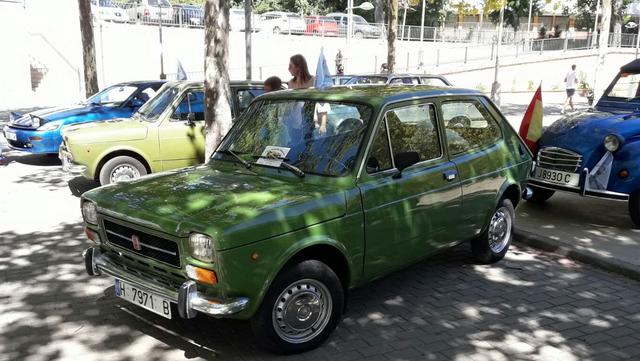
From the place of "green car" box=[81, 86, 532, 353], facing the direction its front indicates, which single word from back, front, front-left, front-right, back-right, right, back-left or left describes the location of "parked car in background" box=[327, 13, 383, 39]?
back-right

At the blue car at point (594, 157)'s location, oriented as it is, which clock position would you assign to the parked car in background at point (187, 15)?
The parked car in background is roughly at 3 o'clock from the blue car.

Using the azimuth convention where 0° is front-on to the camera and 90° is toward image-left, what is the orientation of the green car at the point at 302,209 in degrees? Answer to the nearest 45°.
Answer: approximately 45°

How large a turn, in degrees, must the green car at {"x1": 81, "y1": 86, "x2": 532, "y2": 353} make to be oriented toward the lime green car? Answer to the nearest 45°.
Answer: approximately 90° to its right

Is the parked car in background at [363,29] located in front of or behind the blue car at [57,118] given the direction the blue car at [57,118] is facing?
behind

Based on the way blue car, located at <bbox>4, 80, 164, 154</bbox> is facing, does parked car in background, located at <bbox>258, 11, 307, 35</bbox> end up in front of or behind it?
behind

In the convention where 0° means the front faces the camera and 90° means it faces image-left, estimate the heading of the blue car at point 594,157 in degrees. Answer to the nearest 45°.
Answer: approximately 45°

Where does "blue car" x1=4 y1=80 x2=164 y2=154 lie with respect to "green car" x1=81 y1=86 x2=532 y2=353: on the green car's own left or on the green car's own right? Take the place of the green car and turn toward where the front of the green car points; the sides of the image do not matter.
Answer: on the green car's own right

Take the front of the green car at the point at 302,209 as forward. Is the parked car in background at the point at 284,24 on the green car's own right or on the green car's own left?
on the green car's own right
